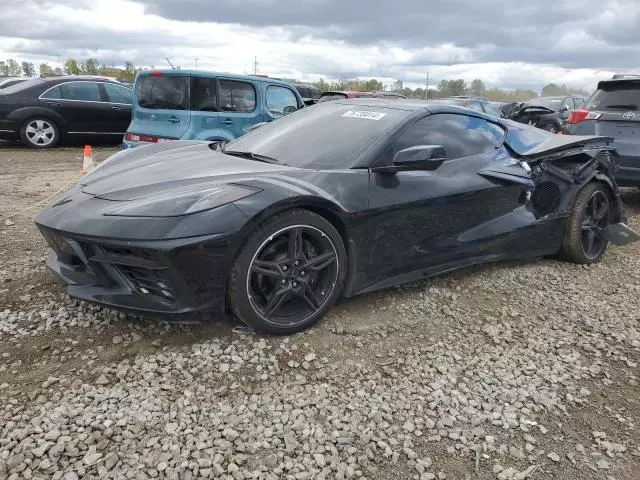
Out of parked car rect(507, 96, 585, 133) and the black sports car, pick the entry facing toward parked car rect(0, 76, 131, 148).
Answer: parked car rect(507, 96, 585, 133)

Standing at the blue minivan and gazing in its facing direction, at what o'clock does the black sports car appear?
The black sports car is roughly at 4 o'clock from the blue minivan.

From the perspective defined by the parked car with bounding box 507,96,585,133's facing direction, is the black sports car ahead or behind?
ahead

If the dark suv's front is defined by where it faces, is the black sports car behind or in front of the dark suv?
behind

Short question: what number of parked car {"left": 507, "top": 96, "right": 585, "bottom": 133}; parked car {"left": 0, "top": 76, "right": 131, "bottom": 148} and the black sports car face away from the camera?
0

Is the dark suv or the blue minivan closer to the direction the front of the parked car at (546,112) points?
the blue minivan

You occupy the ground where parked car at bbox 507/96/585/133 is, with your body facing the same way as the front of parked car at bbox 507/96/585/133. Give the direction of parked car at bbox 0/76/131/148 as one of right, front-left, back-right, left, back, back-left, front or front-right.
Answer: front

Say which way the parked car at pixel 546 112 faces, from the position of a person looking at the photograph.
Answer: facing the viewer and to the left of the viewer

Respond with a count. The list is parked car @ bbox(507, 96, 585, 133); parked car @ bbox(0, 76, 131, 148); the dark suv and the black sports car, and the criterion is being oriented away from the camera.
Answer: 1

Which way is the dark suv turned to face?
away from the camera

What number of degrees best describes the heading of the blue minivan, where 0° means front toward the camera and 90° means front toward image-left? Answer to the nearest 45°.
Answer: approximately 225°
